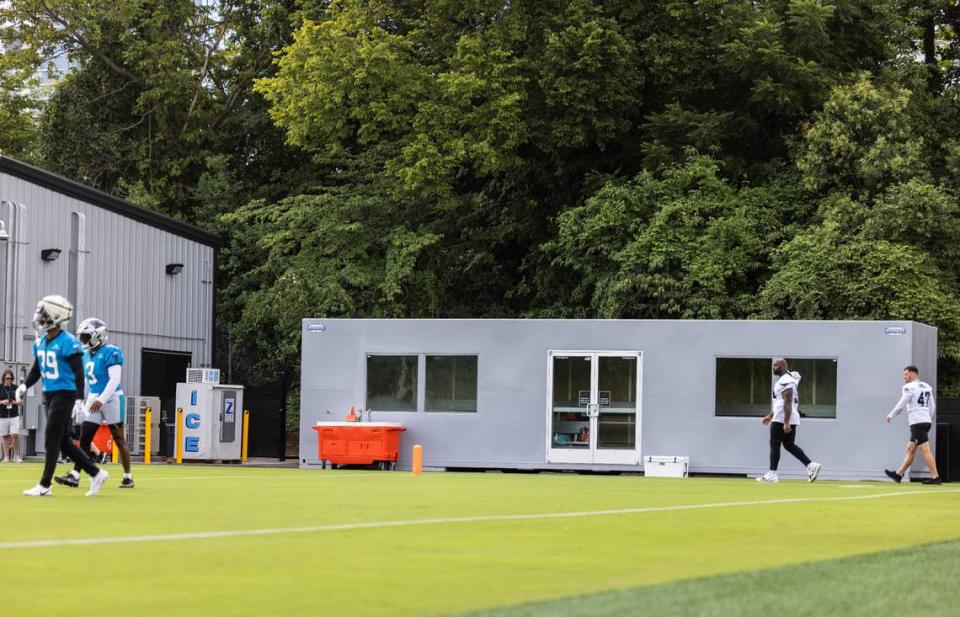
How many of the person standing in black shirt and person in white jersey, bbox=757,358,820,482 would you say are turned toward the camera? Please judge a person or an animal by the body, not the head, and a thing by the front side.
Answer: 1

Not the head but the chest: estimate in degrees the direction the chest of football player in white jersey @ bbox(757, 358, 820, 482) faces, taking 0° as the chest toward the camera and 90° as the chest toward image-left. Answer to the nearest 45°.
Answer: approximately 90°

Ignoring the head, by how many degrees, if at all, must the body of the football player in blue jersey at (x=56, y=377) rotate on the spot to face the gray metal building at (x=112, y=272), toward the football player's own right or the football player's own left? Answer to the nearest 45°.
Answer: approximately 135° to the football player's own right

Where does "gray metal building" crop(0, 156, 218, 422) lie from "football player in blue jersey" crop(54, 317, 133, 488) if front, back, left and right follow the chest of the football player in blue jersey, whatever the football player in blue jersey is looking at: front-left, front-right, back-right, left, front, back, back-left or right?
back-right

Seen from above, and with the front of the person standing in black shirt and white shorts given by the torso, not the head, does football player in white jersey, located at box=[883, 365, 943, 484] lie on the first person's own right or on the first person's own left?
on the first person's own left

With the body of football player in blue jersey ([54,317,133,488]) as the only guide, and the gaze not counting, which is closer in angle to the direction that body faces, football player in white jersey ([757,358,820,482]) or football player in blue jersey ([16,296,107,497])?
the football player in blue jersey

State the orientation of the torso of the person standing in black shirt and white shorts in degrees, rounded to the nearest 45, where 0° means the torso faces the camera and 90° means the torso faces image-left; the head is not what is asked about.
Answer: approximately 0°
